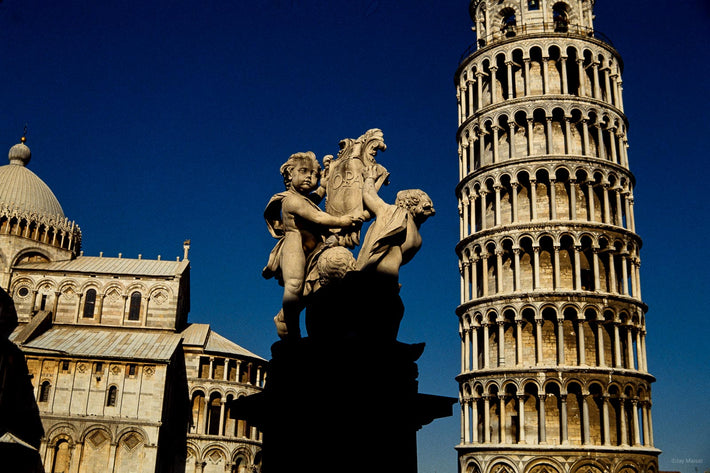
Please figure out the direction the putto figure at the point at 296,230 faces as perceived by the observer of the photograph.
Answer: facing the viewer and to the right of the viewer

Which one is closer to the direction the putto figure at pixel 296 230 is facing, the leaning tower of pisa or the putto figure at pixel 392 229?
the putto figure

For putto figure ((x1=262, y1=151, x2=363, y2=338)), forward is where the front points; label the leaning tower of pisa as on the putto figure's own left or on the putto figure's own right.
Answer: on the putto figure's own left
